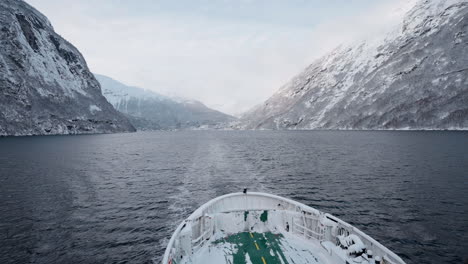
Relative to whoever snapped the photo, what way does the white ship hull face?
facing away from the viewer
